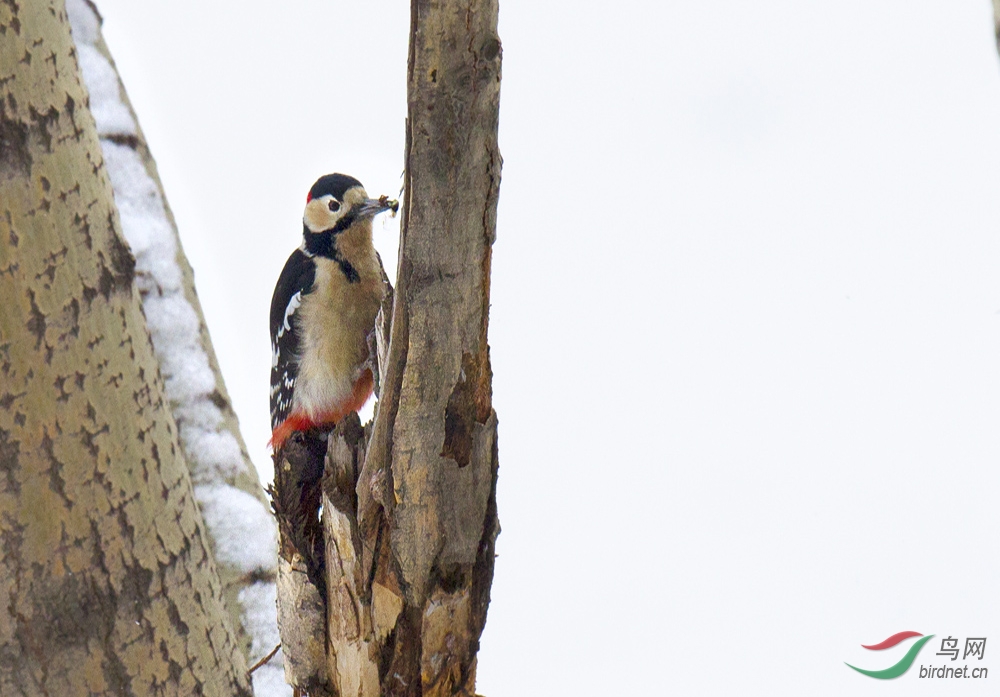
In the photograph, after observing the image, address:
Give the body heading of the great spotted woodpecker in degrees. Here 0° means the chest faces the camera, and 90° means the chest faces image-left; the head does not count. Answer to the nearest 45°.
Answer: approximately 315°
